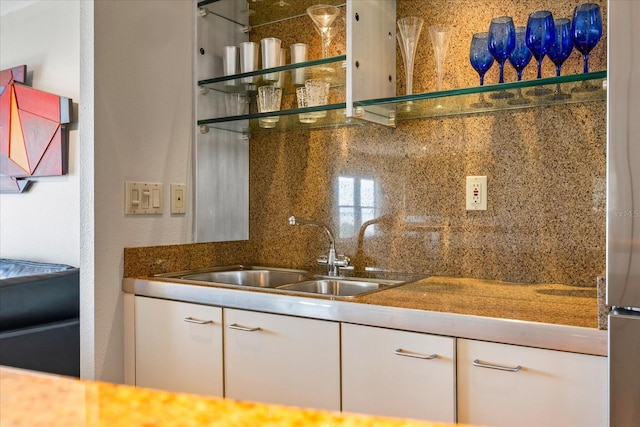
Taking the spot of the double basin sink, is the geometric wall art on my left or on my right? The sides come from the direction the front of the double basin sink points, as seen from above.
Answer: on my right

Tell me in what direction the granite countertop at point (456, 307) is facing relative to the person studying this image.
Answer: facing the viewer and to the left of the viewer

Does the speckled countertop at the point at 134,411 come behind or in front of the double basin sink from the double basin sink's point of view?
in front

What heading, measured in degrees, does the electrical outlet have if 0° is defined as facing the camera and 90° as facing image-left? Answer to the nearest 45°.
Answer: approximately 0°

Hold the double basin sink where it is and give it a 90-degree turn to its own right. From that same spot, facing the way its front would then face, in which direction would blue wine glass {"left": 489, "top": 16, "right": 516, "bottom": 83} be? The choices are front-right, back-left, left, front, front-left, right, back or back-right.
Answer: back

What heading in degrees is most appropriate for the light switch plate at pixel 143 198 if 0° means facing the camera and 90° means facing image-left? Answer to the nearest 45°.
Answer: approximately 315°

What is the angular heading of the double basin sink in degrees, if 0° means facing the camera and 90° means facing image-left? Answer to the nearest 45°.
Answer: approximately 45°
